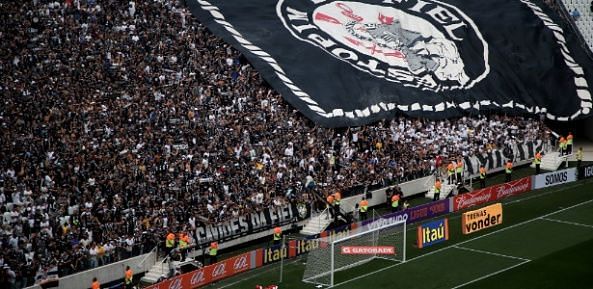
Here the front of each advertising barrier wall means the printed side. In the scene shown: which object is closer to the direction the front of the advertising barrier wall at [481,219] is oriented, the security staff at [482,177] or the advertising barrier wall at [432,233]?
the advertising barrier wall

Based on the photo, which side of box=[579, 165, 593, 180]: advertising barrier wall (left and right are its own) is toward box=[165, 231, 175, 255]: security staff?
right

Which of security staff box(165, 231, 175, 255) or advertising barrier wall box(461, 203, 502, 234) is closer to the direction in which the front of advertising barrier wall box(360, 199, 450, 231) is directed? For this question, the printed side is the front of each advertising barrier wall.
the advertising barrier wall

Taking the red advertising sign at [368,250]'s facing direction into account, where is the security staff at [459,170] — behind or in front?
behind

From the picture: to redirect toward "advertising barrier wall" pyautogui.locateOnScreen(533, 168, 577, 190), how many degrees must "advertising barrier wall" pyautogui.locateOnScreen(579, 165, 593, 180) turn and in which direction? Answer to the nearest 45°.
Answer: approximately 90° to its right

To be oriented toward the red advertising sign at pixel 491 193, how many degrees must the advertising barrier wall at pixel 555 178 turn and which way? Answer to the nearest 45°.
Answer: approximately 90° to its right

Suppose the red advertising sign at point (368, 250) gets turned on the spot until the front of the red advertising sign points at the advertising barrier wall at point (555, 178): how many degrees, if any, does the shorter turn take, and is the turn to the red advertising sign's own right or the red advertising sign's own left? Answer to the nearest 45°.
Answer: approximately 135° to the red advertising sign's own left

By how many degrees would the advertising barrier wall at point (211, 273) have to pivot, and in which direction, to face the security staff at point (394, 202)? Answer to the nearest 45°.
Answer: approximately 90° to its left

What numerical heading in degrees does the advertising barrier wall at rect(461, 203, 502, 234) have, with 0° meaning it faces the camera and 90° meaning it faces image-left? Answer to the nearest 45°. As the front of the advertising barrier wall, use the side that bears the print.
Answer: approximately 315°
